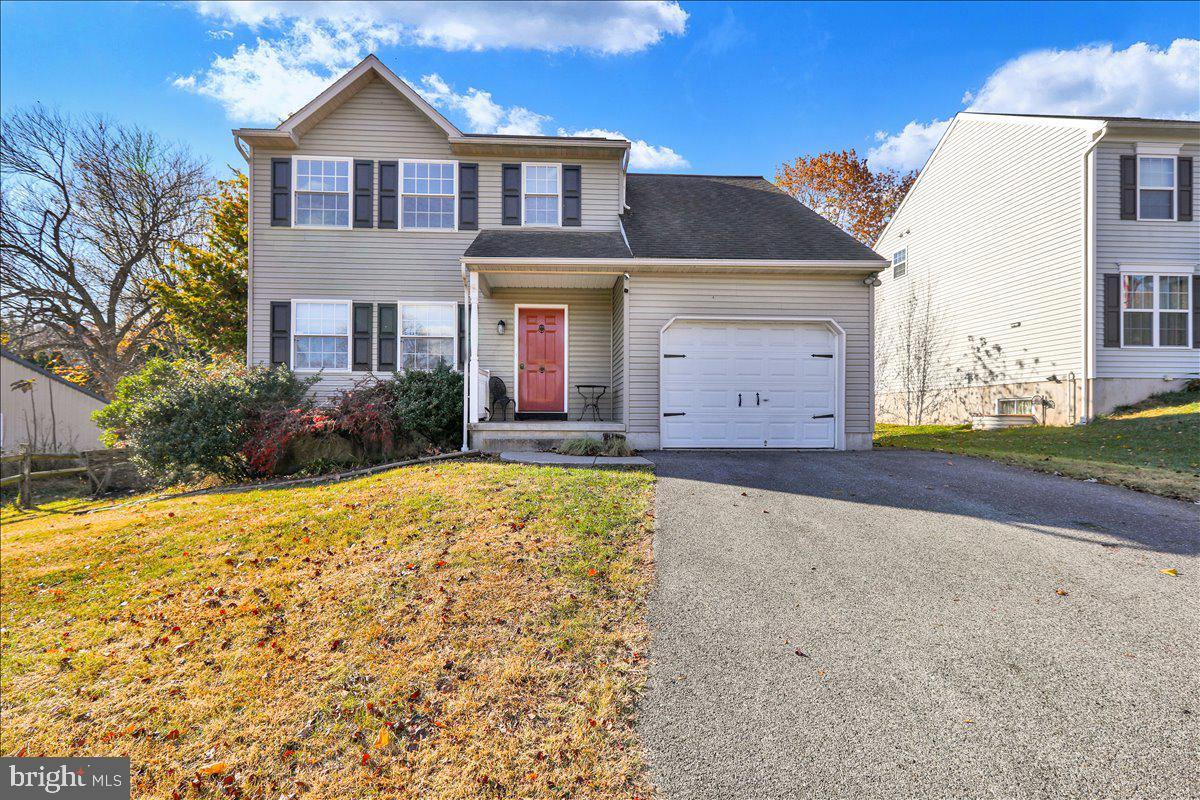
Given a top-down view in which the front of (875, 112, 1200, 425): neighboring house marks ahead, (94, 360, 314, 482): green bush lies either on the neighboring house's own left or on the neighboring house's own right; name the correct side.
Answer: on the neighboring house's own right

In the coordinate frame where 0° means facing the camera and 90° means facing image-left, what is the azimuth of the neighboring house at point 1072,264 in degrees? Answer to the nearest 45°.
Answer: approximately 315°

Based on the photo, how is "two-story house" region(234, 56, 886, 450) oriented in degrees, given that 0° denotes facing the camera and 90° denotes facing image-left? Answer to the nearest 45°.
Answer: approximately 0°

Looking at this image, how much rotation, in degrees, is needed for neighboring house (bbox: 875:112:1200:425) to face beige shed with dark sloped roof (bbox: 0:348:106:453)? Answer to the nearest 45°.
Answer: approximately 90° to its right

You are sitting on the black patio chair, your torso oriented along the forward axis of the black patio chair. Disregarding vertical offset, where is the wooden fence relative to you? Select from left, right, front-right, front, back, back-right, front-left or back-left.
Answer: back-right

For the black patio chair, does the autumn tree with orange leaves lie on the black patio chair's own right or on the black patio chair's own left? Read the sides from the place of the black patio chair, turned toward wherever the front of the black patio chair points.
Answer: on the black patio chair's own left

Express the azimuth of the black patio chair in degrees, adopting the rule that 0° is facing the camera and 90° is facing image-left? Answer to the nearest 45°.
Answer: approximately 315°
